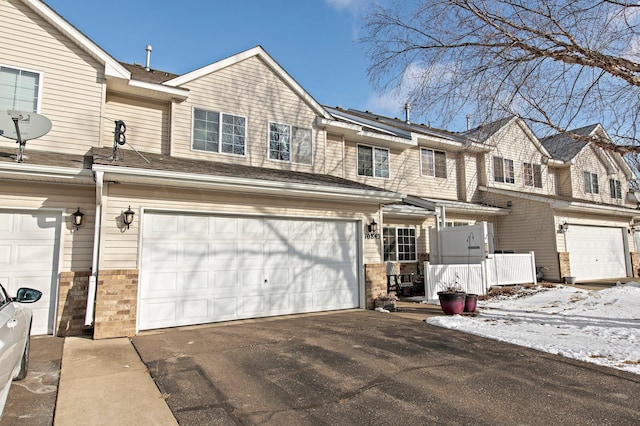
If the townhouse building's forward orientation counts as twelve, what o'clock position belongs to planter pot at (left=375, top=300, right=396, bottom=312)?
The planter pot is roughly at 10 o'clock from the townhouse building.

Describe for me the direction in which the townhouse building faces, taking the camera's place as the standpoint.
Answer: facing the viewer and to the right of the viewer

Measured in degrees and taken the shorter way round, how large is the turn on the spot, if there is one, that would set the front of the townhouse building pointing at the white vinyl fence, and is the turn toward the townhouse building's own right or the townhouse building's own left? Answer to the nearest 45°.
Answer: approximately 90° to the townhouse building's own left

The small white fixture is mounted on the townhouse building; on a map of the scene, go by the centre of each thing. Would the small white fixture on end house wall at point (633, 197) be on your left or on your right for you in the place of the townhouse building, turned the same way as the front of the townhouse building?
on your left

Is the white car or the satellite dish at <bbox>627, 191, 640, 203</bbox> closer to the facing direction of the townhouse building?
the white car

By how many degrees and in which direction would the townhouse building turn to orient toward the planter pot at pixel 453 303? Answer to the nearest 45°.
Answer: approximately 45° to its left

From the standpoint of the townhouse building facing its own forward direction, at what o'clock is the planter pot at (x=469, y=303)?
The planter pot is roughly at 10 o'clock from the townhouse building.

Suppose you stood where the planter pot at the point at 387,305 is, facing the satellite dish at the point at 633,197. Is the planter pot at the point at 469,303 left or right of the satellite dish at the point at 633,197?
right
